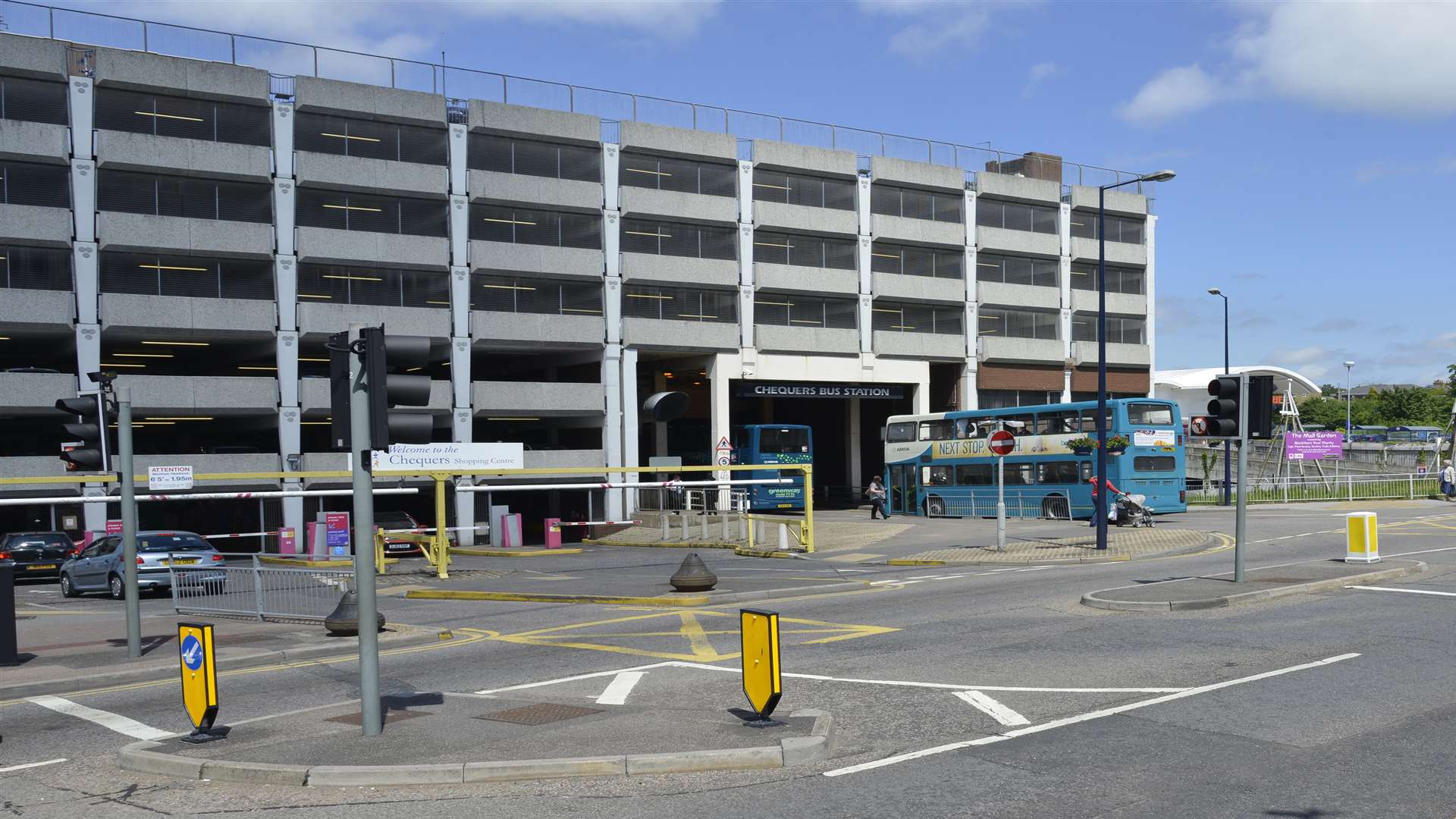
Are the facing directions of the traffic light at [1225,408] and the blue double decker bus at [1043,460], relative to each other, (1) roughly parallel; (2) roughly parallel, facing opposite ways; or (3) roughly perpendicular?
roughly perpendicular

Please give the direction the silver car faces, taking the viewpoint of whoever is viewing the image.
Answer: facing away from the viewer and to the left of the viewer

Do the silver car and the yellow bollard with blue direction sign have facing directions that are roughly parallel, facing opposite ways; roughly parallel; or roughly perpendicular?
roughly perpendicular

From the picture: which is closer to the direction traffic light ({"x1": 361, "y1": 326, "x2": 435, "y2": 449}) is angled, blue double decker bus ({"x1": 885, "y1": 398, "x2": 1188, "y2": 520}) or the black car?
the blue double decker bus

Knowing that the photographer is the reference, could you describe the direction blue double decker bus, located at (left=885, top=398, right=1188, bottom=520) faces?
facing away from the viewer and to the left of the viewer

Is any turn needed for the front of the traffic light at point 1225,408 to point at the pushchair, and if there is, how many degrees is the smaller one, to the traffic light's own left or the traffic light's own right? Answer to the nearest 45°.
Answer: approximately 135° to the traffic light's own right

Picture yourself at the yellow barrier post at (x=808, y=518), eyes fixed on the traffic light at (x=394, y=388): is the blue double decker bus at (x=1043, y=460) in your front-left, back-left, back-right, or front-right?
back-left

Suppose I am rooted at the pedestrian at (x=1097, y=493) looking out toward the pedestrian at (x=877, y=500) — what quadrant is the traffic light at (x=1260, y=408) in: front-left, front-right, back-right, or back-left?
back-left

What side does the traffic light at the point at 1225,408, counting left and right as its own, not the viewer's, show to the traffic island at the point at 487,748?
front

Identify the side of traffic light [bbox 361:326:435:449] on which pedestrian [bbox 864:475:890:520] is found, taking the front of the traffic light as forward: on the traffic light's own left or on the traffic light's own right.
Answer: on the traffic light's own left

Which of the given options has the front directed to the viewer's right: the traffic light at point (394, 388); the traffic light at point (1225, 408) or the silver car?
the traffic light at point (394, 388)

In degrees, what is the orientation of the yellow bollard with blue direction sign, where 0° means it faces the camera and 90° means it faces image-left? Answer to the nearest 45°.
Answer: approximately 45°
